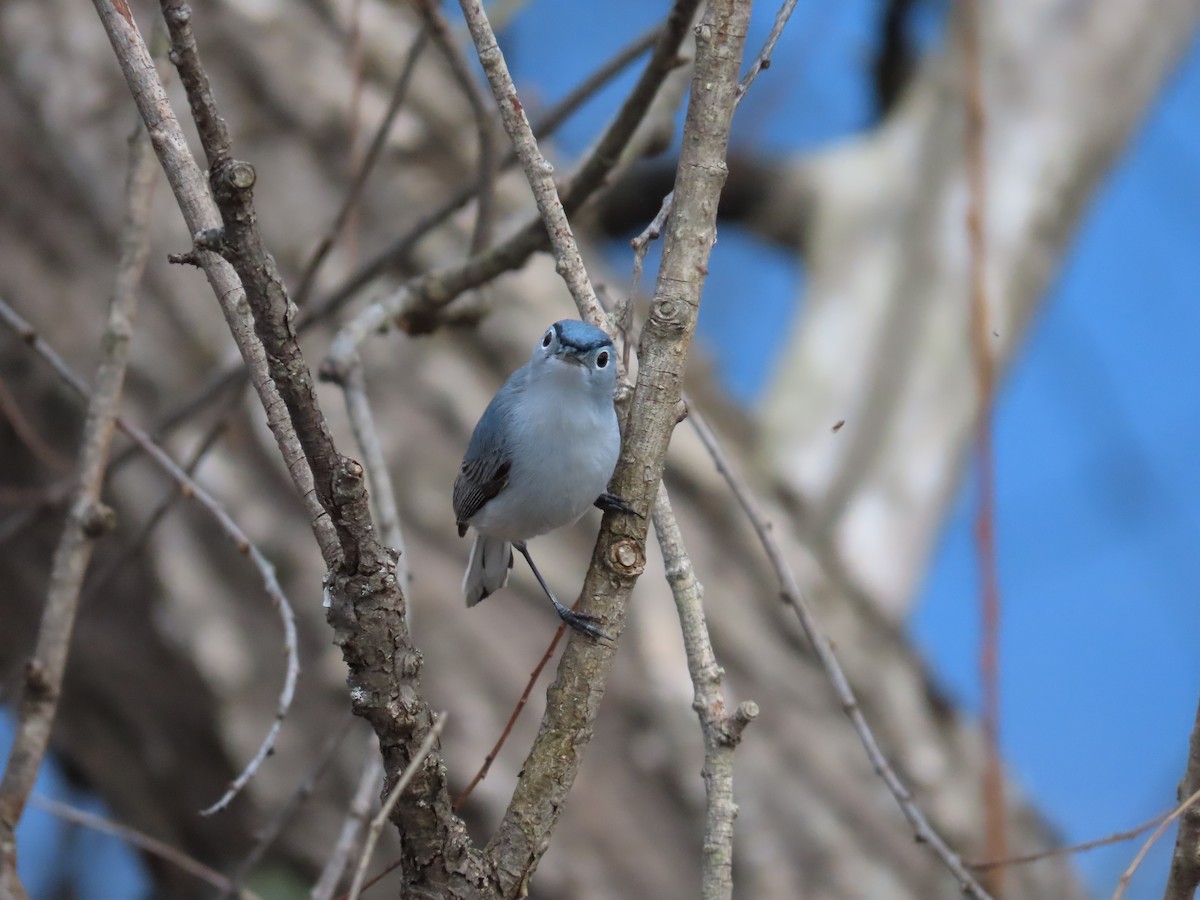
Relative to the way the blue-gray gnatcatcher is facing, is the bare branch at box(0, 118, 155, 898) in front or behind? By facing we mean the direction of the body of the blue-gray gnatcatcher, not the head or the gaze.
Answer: behind

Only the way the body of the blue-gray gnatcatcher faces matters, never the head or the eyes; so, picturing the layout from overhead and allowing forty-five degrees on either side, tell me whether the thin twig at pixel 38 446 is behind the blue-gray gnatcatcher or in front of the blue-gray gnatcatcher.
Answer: behind

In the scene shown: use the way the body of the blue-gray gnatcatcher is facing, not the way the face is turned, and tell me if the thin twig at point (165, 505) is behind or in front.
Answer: behind

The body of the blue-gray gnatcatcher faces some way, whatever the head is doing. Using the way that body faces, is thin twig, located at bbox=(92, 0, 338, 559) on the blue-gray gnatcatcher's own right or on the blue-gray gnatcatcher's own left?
on the blue-gray gnatcatcher's own right

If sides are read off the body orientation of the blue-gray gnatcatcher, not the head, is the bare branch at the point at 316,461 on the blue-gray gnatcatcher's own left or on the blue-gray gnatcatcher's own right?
on the blue-gray gnatcatcher's own right
